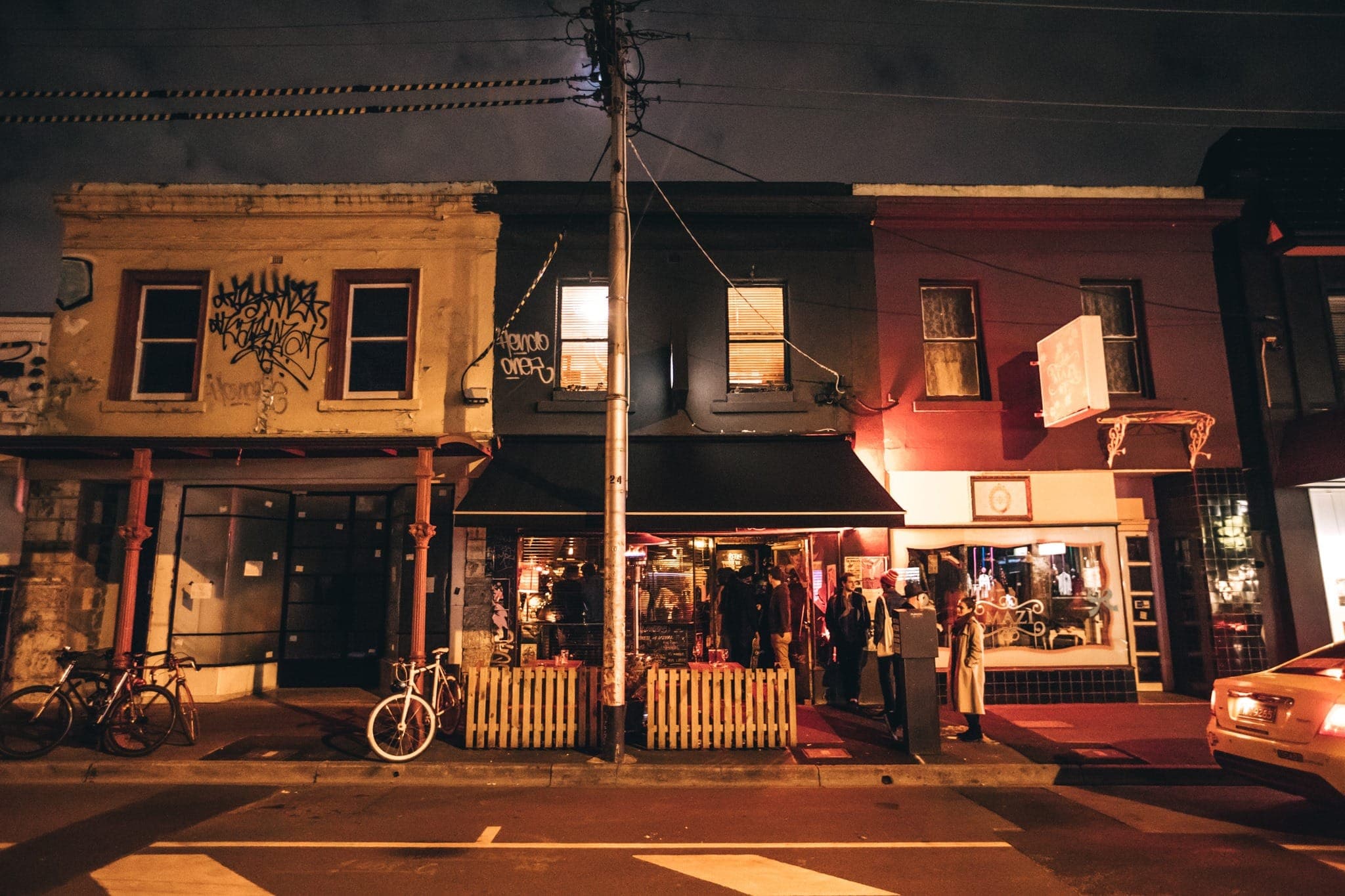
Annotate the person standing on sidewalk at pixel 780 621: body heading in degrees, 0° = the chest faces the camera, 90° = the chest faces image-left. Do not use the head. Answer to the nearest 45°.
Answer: approximately 90°

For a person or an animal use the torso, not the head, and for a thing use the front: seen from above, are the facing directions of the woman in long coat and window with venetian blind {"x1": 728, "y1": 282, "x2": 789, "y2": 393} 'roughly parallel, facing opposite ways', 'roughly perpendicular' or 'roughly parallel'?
roughly perpendicular

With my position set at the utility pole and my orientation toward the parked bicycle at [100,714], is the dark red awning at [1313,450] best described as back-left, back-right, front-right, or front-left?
back-right

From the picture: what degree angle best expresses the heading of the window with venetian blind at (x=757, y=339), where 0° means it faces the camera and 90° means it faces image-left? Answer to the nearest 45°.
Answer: approximately 0°

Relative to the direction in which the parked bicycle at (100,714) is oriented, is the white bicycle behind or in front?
behind

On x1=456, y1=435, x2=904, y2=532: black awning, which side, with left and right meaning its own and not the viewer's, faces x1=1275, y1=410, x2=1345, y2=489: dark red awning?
left

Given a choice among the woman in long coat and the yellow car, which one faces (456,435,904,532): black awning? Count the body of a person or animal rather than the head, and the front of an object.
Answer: the woman in long coat

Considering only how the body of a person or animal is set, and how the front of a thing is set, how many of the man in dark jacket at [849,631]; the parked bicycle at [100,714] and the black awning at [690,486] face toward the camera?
2

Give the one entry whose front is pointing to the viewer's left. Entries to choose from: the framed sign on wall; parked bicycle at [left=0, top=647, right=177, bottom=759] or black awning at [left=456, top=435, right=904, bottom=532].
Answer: the parked bicycle

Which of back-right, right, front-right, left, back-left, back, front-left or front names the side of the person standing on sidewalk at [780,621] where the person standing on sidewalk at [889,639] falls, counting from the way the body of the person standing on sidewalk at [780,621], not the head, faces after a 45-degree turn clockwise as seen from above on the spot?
back
